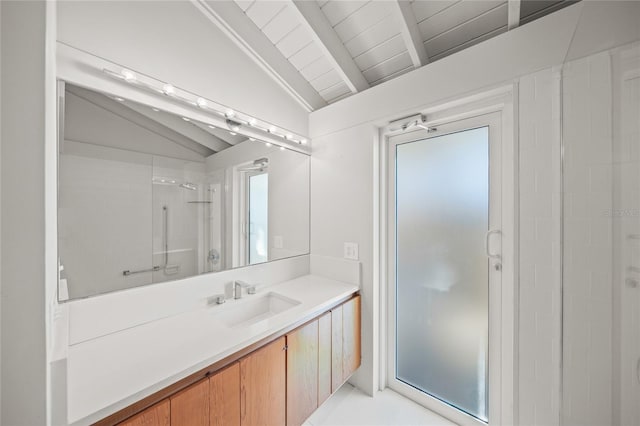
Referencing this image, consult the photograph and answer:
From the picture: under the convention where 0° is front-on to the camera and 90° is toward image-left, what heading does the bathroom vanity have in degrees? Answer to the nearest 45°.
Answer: approximately 315°

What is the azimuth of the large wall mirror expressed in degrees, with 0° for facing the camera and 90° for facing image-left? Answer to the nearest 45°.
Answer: approximately 315°

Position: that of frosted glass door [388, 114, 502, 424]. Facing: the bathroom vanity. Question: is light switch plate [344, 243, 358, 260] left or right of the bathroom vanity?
right

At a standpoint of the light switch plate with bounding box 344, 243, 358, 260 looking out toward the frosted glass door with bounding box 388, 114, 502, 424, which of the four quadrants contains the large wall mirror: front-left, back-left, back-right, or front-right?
back-right

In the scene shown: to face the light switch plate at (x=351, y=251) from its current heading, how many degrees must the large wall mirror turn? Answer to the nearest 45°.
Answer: approximately 45° to its left

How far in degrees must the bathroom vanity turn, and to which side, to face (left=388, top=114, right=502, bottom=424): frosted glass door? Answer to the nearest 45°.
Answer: approximately 45° to its left
